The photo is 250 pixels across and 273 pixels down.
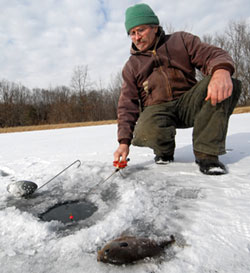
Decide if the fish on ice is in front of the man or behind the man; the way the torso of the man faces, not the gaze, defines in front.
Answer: in front

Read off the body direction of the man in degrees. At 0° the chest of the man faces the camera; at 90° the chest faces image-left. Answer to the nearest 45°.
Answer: approximately 0°
